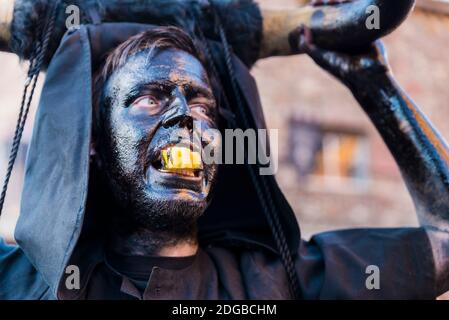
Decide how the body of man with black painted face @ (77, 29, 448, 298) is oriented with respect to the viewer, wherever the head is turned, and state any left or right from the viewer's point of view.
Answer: facing the viewer and to the right of the viewer

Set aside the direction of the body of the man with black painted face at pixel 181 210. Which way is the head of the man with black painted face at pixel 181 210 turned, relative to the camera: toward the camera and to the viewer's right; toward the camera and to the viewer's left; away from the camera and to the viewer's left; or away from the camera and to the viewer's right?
toward the camera and to the viewer's right
